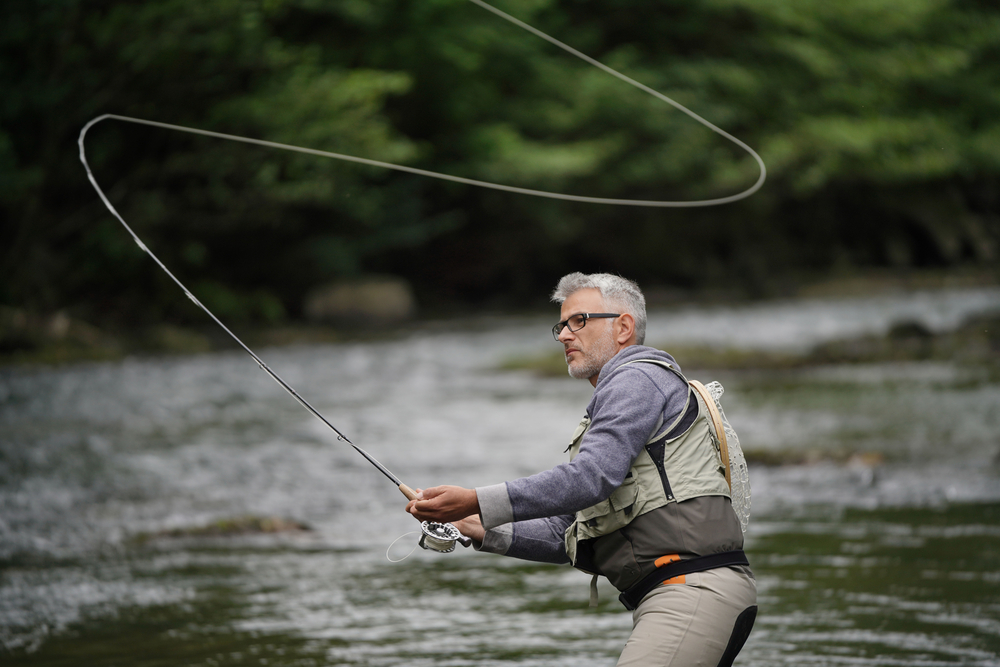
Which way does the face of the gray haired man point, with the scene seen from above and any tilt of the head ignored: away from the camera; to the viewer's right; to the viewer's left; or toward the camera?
to the viewer's left

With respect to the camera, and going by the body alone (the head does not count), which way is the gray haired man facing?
to the viewer's left

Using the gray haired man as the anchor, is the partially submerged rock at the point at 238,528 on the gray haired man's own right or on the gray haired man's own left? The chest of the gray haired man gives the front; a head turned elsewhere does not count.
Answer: on the gray haired man's own right
